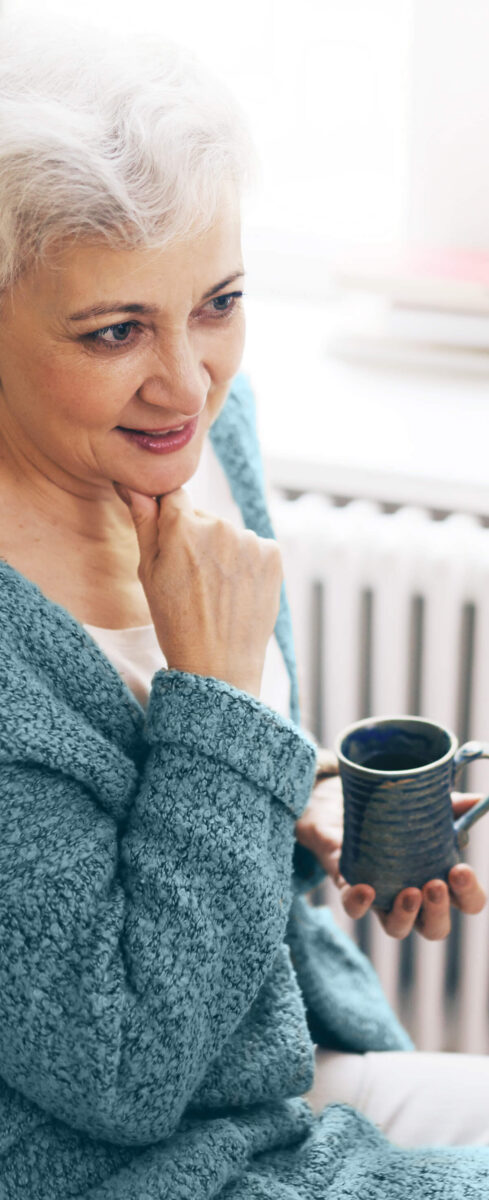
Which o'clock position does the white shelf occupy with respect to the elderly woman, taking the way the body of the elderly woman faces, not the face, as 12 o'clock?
The white shelf is roughly at 8 o'clock from the elderly woman.

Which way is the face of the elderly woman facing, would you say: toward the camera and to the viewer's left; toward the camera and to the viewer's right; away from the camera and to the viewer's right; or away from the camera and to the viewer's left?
toward the camera and to the viewer's right

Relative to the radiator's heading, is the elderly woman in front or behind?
in front

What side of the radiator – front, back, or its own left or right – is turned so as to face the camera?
front

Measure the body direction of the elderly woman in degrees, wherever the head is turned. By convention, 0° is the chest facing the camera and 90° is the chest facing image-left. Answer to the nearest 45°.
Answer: approximately 315°

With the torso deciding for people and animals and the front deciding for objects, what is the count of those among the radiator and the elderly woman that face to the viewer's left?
0
